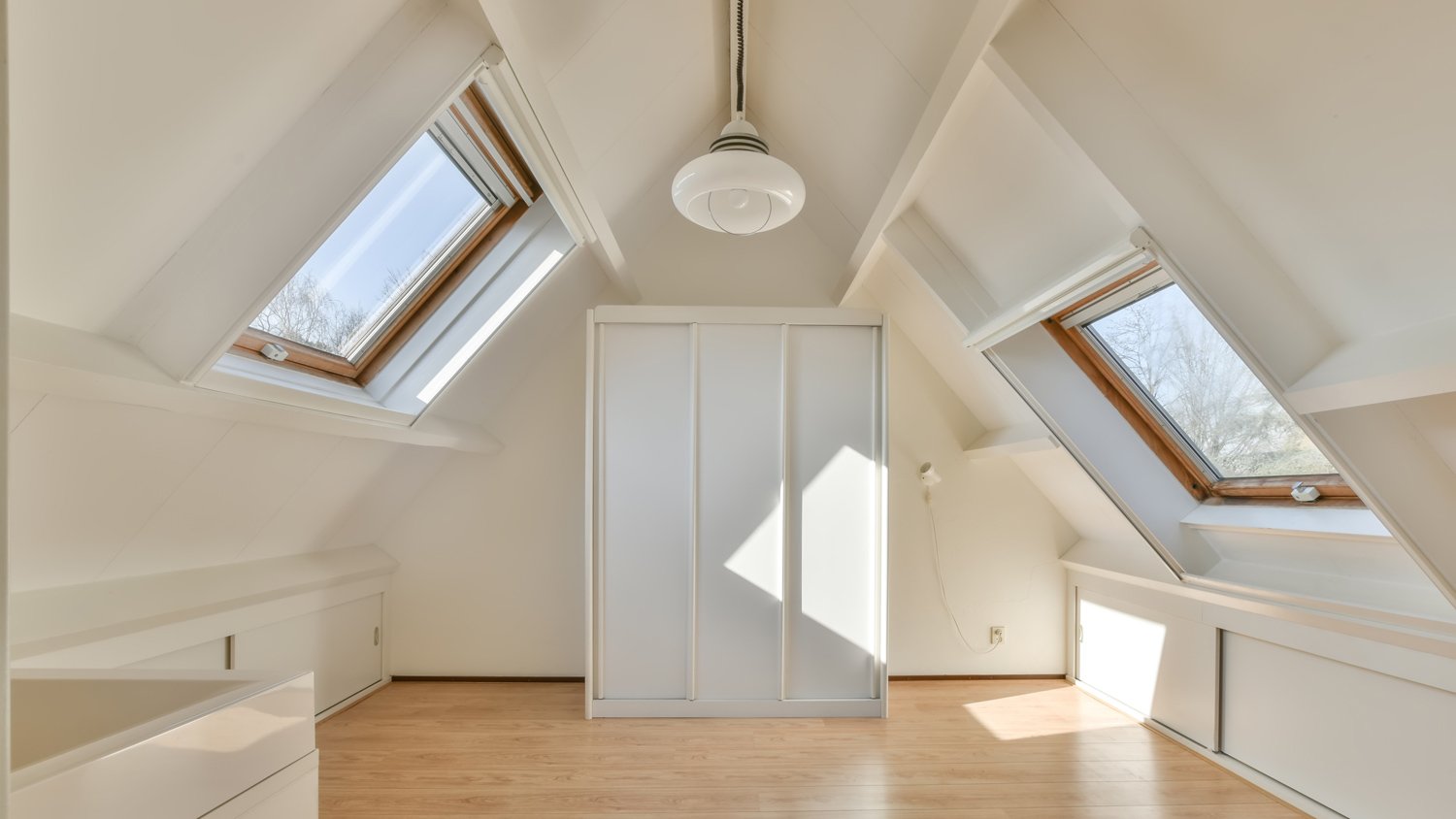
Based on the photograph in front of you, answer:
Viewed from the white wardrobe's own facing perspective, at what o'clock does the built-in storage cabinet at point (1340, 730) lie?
The built-in storage cabinet is roughly at 10 o'clock from the white wardrobe.

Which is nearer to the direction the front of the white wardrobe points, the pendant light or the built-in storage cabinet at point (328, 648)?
the pendant light

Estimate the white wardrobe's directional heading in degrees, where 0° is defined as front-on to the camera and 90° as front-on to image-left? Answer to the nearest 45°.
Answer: approximately 0°

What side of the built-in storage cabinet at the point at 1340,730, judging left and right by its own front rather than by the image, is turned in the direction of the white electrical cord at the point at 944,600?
right

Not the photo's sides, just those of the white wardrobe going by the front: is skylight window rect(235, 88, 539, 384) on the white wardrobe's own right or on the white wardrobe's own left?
on the white wardrobe's own right

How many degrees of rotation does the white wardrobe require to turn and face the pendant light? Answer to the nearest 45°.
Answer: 0° — it already faces it

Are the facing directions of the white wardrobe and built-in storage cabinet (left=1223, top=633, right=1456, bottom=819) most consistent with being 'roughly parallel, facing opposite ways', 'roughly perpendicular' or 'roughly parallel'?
roughly perpendicular
